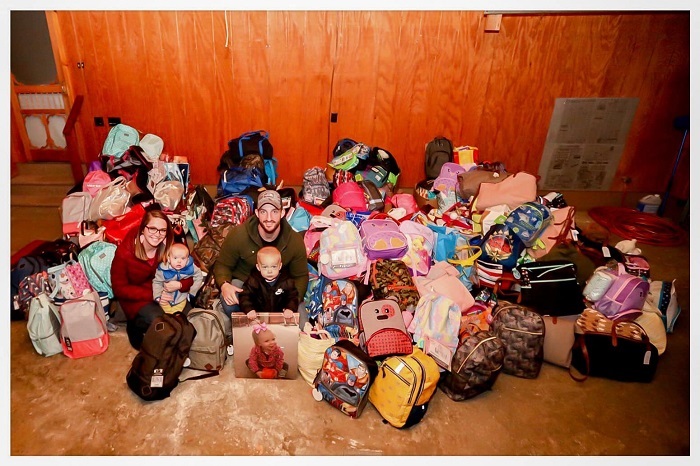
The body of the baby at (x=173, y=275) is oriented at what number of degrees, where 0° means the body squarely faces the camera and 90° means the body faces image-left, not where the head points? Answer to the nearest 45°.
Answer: approximately 0°

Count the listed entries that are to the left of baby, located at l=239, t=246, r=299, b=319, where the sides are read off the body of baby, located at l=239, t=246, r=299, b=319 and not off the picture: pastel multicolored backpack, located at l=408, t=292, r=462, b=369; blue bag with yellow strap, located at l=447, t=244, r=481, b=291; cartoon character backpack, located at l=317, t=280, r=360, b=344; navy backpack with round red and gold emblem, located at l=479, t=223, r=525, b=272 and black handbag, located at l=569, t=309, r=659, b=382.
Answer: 5

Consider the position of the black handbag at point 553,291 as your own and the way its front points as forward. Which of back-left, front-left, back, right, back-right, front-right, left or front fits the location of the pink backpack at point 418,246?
right

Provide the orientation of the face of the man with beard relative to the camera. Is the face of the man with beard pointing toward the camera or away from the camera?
toward the camera

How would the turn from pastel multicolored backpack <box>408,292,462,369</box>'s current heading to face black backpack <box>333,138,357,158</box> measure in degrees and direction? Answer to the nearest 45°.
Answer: approximately 135° to its right

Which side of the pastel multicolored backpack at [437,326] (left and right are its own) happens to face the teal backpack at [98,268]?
right

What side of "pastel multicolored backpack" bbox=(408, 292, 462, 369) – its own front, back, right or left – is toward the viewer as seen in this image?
front

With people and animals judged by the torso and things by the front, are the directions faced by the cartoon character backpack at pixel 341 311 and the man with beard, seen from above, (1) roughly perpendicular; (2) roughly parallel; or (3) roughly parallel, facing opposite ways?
roughly parallel

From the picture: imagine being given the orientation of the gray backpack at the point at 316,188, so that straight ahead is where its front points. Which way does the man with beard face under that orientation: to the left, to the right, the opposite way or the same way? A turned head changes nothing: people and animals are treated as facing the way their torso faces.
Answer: the same way

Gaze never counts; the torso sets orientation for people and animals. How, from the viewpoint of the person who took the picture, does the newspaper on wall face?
facing the viewer

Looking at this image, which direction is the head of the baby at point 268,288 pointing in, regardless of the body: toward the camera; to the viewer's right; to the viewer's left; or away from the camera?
toward the camera

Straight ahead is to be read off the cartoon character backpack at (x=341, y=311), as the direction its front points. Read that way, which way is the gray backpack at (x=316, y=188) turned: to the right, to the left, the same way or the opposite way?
the same way

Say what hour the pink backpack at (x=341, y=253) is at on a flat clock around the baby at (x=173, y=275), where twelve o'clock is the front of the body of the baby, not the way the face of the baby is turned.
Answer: The pink backpack is roughly at 9 o'clock from the baby.

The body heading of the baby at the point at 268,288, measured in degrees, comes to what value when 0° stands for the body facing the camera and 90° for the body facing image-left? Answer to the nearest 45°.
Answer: approximately 0°

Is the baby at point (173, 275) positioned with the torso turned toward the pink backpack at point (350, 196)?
no

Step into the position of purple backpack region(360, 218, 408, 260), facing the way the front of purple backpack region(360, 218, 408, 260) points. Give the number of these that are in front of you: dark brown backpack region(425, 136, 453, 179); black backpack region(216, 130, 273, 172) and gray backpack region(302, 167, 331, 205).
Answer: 0

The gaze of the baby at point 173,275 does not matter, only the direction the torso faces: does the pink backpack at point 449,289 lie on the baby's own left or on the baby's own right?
on the baby's own left

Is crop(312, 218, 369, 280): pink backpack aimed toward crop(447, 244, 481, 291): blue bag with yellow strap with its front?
no

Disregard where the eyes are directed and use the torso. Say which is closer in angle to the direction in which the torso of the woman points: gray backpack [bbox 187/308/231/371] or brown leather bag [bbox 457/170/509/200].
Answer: the gray backpack

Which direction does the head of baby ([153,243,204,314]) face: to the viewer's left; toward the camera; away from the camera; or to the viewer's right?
toward the camera

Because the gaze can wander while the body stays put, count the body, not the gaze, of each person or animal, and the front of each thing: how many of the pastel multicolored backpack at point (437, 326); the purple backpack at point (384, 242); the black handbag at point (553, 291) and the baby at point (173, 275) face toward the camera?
4
